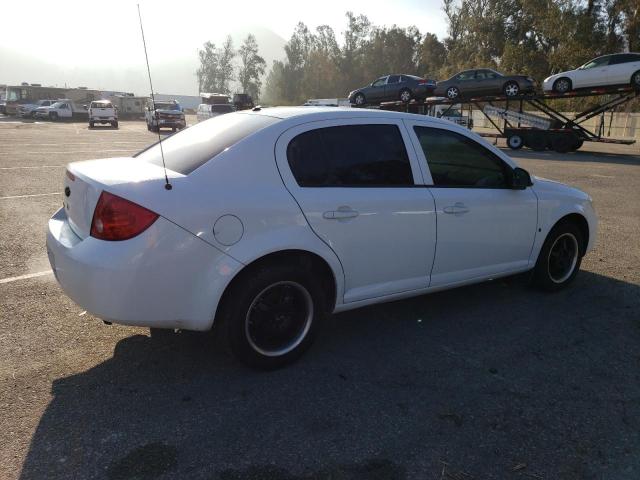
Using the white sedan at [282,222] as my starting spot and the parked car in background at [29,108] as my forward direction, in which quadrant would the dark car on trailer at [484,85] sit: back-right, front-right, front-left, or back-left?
front-right

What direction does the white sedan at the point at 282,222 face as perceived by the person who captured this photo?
facing away from the viewer and to the right of the viewer

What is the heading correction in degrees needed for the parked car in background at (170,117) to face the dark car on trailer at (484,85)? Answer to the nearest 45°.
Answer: approximately 45° to its left

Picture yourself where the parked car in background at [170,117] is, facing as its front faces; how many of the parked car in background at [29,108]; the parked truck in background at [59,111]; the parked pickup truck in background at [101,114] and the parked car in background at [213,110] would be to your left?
1

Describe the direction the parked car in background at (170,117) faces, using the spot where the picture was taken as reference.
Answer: facing the viewer

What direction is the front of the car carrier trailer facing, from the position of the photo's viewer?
facing to the left of the viewer

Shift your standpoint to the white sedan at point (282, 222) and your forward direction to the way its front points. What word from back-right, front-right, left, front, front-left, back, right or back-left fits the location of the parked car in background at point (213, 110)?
front-left

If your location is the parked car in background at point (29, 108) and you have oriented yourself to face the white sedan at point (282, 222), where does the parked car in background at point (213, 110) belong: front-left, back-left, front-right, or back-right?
front-left
